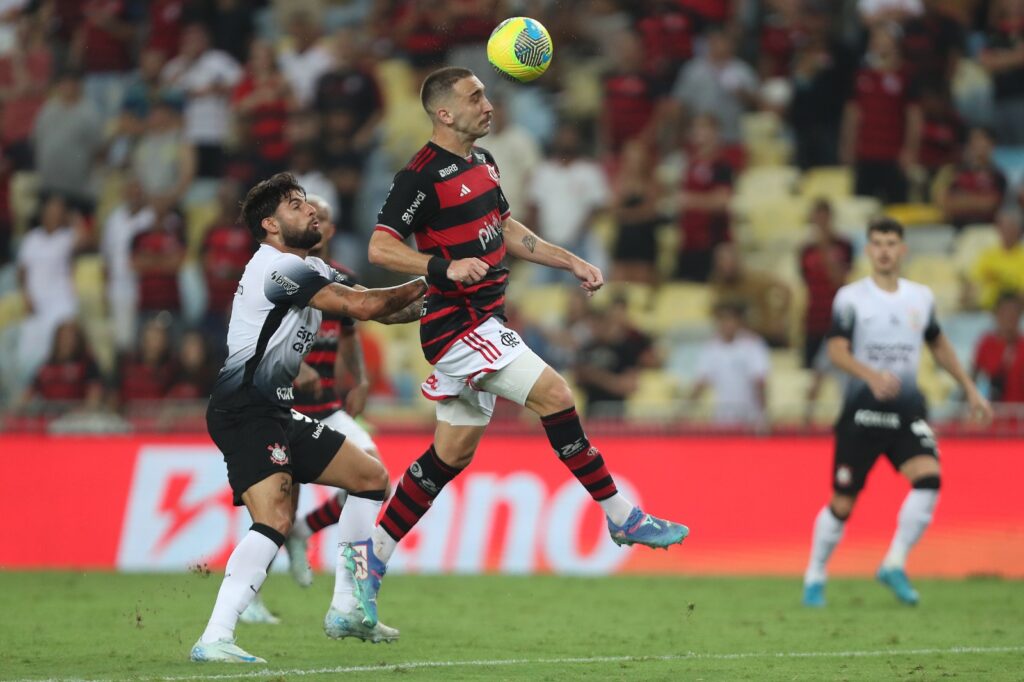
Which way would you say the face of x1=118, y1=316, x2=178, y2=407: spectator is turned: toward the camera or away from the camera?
toward the camera

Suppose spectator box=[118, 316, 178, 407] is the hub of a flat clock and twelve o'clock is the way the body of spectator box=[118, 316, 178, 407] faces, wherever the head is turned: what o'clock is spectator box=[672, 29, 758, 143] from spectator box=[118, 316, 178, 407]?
spectator box=[672, 29, 758, 143] is roughly at 9 o'clock from spectator box=[118, 316, 178, 407].

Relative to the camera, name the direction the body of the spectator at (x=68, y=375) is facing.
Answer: toward the camera

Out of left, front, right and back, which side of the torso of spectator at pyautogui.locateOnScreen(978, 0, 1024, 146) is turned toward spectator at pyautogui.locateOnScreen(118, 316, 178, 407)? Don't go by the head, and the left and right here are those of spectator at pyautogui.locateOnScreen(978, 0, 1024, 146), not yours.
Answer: right

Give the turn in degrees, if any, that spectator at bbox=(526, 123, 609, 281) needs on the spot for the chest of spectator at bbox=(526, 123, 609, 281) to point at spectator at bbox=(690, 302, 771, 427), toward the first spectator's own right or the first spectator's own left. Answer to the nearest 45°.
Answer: approximately 45° to the first spectator's own left

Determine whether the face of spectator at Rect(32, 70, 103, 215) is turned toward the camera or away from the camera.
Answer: toward the camera

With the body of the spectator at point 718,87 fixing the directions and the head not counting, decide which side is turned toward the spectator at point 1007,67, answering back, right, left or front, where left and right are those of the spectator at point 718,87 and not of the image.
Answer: left

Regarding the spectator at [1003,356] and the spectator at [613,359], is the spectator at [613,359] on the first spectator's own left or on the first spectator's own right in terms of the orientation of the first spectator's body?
on the first spectator's own right

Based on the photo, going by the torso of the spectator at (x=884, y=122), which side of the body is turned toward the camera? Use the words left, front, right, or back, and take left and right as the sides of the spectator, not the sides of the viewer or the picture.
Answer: front

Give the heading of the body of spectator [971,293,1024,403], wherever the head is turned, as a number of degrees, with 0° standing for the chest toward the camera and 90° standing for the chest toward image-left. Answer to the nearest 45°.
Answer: approximately 0°

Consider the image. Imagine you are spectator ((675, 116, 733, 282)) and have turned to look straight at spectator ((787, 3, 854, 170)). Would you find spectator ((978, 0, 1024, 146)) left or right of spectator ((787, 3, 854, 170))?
right

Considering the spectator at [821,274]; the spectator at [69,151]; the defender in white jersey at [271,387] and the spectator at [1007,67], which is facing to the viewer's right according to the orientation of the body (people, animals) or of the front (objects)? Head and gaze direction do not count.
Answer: the defender in white jersey

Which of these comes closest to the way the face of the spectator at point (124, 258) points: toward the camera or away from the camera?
toward the camera

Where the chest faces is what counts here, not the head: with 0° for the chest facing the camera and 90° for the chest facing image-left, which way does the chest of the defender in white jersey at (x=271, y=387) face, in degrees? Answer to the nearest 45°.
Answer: approximately 270°

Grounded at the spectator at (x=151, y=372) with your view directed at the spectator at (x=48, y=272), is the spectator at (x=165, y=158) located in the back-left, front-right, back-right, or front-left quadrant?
front-right

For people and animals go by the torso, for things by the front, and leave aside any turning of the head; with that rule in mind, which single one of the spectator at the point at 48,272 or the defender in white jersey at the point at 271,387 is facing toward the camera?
the spectator

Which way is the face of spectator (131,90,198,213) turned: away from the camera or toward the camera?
toward the camera
